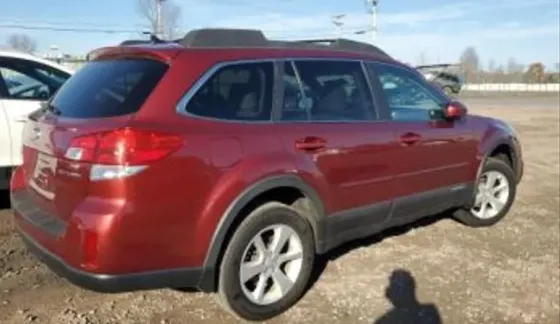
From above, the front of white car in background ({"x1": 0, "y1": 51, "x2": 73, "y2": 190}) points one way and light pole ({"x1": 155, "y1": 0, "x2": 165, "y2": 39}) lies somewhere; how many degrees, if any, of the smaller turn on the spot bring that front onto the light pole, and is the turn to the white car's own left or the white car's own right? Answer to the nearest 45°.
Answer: approximately 90° to the white car's own left

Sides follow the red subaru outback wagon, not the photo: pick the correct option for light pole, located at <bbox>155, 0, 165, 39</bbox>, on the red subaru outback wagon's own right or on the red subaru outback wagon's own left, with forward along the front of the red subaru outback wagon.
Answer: on the red subaru outback wagon's own left

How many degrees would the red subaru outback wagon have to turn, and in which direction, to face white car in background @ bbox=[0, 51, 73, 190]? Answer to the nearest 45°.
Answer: approximately 90° to its left

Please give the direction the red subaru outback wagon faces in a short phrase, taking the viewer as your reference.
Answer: facing away from the viewer and to the right of the viewer
